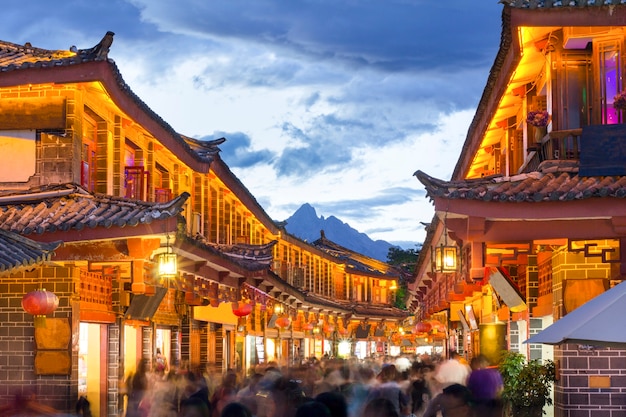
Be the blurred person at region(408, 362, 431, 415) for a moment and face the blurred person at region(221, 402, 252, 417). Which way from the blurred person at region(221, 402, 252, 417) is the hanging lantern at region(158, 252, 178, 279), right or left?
right

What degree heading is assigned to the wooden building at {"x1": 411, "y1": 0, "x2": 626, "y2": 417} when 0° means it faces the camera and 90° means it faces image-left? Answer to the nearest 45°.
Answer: approximately 90°

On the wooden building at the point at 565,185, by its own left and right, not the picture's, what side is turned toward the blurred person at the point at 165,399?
front

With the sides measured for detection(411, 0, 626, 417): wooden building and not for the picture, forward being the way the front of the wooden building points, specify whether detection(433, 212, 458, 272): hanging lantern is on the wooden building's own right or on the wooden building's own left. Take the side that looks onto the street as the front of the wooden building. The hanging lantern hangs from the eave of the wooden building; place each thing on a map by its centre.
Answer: on the wooden building's own right

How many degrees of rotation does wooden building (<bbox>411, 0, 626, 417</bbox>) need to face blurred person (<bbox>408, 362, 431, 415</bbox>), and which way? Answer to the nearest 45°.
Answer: approximately 45° to its right

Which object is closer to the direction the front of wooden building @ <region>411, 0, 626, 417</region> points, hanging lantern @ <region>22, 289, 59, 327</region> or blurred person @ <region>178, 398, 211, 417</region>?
the hanging lantern

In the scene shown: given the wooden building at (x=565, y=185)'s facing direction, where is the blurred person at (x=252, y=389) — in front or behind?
in front

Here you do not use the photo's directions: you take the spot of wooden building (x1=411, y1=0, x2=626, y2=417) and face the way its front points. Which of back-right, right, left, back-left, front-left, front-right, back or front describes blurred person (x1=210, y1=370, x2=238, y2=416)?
front-left

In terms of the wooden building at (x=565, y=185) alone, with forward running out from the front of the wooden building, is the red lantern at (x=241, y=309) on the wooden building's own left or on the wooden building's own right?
on the wooden building's own right

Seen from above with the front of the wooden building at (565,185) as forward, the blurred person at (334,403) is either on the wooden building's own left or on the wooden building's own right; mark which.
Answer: on the wooden building's own left

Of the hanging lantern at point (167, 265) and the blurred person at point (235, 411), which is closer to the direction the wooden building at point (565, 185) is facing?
the hanging lantern
